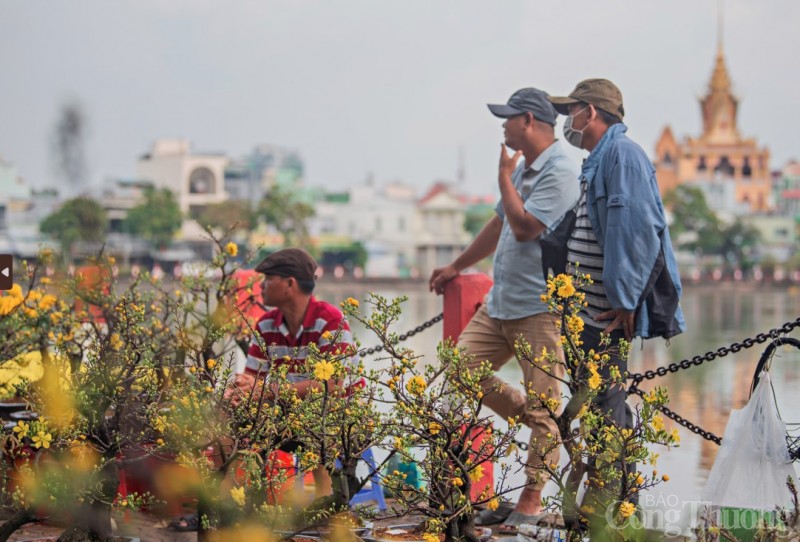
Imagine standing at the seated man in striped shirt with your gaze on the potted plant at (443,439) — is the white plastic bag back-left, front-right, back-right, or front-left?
front-left

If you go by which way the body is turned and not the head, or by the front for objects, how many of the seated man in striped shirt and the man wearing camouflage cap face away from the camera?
0

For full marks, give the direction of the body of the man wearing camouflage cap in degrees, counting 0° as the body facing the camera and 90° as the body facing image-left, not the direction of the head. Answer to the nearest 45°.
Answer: approximately 90°

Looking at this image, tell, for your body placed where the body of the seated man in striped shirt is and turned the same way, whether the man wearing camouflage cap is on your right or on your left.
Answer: on your left

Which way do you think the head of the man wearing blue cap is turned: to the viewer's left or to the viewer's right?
to the viewer's left

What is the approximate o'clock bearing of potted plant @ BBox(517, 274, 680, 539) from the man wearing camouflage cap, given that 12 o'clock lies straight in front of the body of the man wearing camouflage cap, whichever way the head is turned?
The potted plant is roughly at 9 o'clock from the man wearing camouflage cap.

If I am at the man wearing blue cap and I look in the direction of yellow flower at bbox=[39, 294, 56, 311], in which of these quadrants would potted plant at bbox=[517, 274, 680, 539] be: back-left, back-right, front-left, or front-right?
back-left

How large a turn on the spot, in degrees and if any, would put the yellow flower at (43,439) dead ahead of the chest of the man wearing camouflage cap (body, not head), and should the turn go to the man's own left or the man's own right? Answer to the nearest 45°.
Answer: approximately 45° to the man's own left

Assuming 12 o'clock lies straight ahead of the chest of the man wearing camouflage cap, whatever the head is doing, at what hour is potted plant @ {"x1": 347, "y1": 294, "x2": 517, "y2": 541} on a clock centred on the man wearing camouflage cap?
The potted plant is roughly at 10 o'clock from the man wearing camouflage cap.

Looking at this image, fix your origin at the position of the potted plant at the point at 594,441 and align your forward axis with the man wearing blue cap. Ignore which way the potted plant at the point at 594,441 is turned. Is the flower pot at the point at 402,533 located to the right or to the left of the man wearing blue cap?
left
